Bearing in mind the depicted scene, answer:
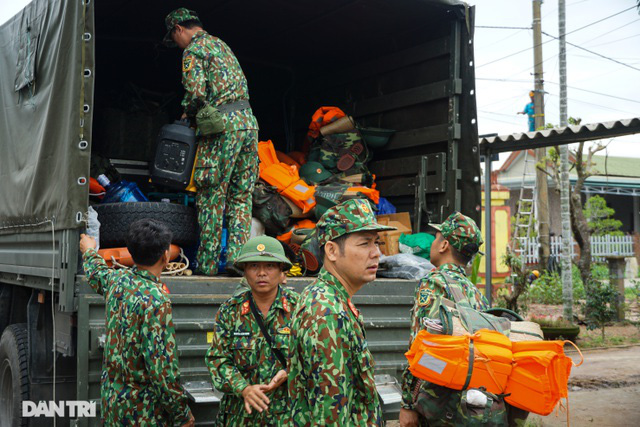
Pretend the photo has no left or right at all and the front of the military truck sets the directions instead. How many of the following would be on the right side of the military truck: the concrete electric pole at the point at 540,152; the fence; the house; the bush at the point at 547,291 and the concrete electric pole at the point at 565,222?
5

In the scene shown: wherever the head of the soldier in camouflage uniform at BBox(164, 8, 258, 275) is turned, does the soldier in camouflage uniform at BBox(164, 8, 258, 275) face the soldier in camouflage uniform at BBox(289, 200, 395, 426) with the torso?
no

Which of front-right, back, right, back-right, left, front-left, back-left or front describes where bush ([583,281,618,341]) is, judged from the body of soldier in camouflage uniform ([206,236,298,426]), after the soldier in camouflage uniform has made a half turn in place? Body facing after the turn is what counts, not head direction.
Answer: front-right

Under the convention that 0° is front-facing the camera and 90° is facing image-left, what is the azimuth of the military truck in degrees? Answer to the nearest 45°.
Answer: approximately 135°

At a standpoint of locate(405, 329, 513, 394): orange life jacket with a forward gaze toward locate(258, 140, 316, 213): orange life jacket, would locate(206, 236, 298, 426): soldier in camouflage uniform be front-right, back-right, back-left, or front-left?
front-left

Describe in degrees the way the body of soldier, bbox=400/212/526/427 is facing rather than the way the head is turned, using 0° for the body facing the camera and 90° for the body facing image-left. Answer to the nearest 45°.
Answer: approximately 135°

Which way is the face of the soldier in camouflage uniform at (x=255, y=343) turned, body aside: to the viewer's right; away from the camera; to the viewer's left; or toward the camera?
toward the camera

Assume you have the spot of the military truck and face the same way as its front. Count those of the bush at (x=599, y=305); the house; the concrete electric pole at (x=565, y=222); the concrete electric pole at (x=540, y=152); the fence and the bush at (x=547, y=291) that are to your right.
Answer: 6

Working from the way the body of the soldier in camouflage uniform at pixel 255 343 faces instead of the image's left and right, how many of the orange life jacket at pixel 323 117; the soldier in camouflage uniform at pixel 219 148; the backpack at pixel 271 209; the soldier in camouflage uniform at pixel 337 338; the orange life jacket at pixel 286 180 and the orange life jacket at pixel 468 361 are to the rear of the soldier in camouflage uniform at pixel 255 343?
4

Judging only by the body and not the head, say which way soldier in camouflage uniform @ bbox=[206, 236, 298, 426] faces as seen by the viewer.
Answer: toward the camera

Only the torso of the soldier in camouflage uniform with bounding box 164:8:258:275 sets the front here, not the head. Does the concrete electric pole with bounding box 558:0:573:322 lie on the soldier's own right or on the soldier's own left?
on the soldier's own right

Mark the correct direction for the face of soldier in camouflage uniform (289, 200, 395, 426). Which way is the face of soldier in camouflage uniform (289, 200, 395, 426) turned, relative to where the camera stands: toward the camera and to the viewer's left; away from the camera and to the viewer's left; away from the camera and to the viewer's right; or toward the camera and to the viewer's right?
toward the camera and to the viewer's right
